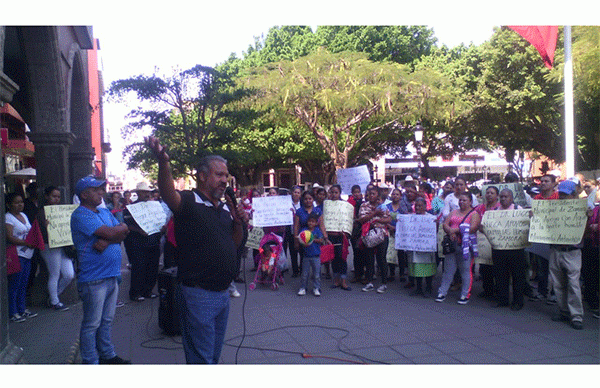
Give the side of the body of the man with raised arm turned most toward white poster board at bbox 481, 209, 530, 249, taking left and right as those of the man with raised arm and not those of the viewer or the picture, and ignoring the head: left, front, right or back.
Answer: left

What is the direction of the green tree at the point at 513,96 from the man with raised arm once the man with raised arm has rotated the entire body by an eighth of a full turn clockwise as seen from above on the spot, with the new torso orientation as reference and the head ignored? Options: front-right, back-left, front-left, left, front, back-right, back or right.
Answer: back-left

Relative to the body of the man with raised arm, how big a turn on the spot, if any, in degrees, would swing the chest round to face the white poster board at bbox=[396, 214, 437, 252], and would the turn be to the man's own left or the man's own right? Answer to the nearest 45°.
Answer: approximately 90° to the man's own left

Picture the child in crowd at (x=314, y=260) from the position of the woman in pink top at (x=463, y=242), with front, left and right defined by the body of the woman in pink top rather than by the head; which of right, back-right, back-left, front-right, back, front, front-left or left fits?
front-right

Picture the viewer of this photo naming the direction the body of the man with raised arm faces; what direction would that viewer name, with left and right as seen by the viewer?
facing the viewer and to the right of the viewer

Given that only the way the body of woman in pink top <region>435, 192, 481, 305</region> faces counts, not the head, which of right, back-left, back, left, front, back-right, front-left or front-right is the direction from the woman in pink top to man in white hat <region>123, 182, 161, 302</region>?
front-right

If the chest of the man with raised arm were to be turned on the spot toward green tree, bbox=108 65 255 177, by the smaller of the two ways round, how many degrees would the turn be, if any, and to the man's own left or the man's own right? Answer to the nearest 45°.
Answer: approximately 135° to the man's own left

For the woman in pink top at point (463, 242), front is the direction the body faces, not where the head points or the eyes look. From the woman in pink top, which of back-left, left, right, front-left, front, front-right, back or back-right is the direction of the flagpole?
back

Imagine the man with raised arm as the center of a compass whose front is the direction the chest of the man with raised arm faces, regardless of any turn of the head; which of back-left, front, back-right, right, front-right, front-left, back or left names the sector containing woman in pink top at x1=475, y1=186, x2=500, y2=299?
left

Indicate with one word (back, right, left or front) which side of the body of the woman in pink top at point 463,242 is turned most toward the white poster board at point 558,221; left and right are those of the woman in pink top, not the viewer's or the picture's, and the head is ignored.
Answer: left
